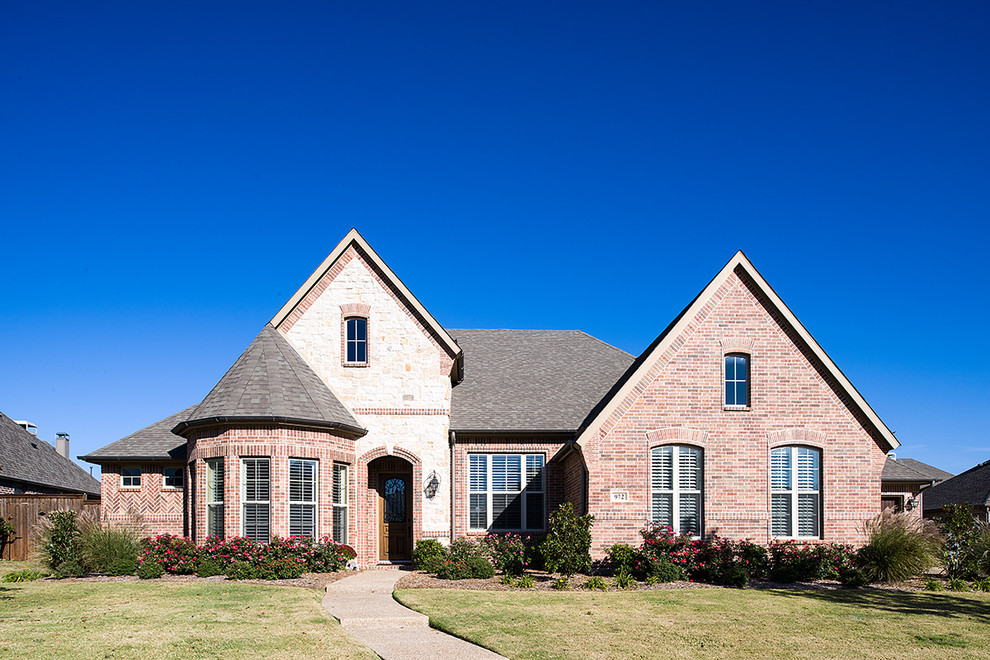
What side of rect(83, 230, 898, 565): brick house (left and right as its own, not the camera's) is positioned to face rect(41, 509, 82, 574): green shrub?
right

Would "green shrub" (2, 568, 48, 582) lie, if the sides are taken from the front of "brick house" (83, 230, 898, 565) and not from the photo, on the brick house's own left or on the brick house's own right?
on the brick house's own right

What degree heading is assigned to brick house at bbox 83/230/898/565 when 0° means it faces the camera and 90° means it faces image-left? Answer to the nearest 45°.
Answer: approximately 0°
